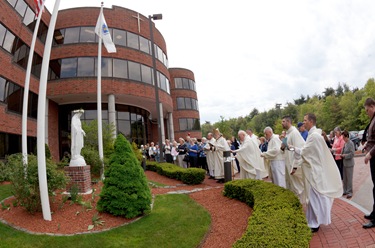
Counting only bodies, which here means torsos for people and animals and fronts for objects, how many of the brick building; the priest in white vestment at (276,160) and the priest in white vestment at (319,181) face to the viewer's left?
2

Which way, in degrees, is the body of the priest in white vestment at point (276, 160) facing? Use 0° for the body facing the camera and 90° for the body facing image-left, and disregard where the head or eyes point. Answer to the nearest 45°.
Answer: approximately 90°

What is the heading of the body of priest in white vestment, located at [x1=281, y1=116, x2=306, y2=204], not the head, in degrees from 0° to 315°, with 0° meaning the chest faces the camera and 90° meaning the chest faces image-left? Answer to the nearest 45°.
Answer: approximately 90°

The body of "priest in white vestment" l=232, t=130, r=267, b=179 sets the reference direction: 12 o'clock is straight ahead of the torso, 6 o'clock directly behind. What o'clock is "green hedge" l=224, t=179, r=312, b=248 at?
The green hedge is roughly at 9 o'clock from the priest in white vestment.

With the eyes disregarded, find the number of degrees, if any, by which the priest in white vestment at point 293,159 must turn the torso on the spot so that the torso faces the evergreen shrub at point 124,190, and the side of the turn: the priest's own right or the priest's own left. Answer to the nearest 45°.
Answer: approximately 45° to the priest's own left

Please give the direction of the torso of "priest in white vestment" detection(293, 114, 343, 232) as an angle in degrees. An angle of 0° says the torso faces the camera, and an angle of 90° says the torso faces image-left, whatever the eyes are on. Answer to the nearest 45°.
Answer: approximately 90°

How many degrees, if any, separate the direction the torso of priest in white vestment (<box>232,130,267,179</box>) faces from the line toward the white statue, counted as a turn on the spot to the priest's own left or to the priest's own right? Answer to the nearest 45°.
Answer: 0° — they already face it

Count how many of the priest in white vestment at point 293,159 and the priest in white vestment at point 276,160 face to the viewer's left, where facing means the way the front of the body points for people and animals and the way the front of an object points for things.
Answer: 2

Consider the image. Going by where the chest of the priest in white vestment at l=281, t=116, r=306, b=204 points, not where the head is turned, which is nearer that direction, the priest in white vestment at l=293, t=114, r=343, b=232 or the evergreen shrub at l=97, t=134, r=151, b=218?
the evergreen shrub

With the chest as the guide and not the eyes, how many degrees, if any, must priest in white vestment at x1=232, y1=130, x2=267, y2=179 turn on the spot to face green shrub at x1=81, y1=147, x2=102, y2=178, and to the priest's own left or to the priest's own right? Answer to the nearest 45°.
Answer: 0° — they already face it

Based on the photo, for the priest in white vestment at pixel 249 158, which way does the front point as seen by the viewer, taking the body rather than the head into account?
to the viewer's left
